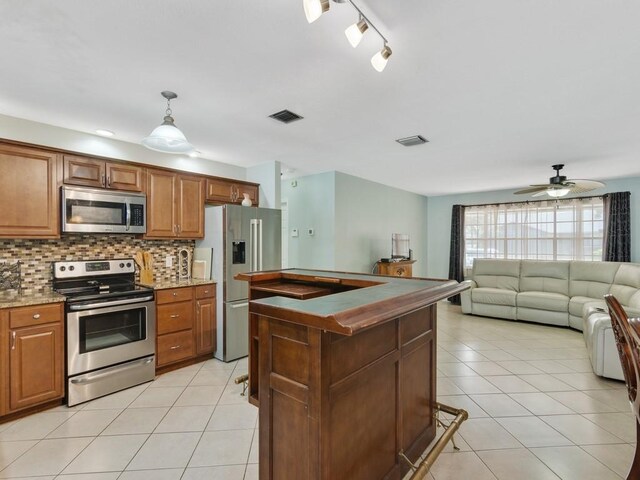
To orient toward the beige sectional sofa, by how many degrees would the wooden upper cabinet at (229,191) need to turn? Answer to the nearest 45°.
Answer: approximately 45° to its left

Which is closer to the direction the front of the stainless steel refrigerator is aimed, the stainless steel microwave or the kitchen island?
the kitchen island

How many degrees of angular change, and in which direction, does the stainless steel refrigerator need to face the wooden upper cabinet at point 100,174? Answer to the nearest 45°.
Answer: approximately 135° to its right

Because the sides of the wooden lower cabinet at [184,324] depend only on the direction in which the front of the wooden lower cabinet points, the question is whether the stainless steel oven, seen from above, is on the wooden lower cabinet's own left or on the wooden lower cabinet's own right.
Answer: on the wooden lower cabinet's own right

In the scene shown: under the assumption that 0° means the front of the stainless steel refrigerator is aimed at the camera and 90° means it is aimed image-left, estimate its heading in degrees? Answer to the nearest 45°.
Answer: approximately 315°
